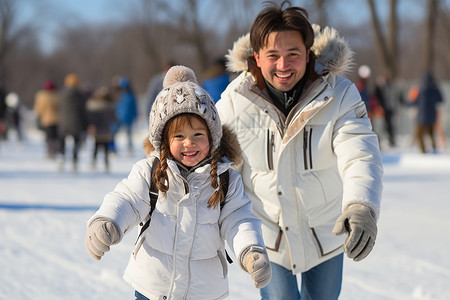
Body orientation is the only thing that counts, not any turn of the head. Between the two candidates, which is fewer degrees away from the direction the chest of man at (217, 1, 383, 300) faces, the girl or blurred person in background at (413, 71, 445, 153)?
the girl

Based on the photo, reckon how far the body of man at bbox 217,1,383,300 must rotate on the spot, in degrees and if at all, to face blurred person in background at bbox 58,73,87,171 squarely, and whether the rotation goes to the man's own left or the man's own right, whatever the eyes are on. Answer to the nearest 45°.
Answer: approximately 135° to the man's own right

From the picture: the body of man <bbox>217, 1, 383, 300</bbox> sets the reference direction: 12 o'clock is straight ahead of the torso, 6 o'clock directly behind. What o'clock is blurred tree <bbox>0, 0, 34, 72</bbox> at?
The blurred tree is roughly at 5 o'clock from the man.

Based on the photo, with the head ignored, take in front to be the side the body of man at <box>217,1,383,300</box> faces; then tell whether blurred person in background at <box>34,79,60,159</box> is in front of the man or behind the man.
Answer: behind

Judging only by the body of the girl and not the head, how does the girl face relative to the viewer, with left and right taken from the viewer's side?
facing the viewer

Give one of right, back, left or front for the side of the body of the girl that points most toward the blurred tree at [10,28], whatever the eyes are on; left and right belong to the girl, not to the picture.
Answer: back

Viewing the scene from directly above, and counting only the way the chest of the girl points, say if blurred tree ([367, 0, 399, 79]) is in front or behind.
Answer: behind

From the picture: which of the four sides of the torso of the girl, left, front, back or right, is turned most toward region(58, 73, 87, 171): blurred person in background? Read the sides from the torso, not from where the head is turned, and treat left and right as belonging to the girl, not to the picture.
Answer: back

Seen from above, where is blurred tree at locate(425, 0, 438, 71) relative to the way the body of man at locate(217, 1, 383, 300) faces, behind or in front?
behind

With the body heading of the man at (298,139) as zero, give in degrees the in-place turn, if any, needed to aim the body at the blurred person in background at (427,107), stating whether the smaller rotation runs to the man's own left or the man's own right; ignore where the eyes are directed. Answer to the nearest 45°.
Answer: approximately 180°

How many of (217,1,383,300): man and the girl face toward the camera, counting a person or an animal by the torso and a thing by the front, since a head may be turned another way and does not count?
2

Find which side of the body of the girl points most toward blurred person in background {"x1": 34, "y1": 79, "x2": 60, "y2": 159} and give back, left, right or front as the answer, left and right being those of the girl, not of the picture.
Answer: back
